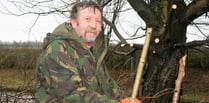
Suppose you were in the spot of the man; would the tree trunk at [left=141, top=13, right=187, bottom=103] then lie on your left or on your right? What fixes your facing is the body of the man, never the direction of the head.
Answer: on your left
